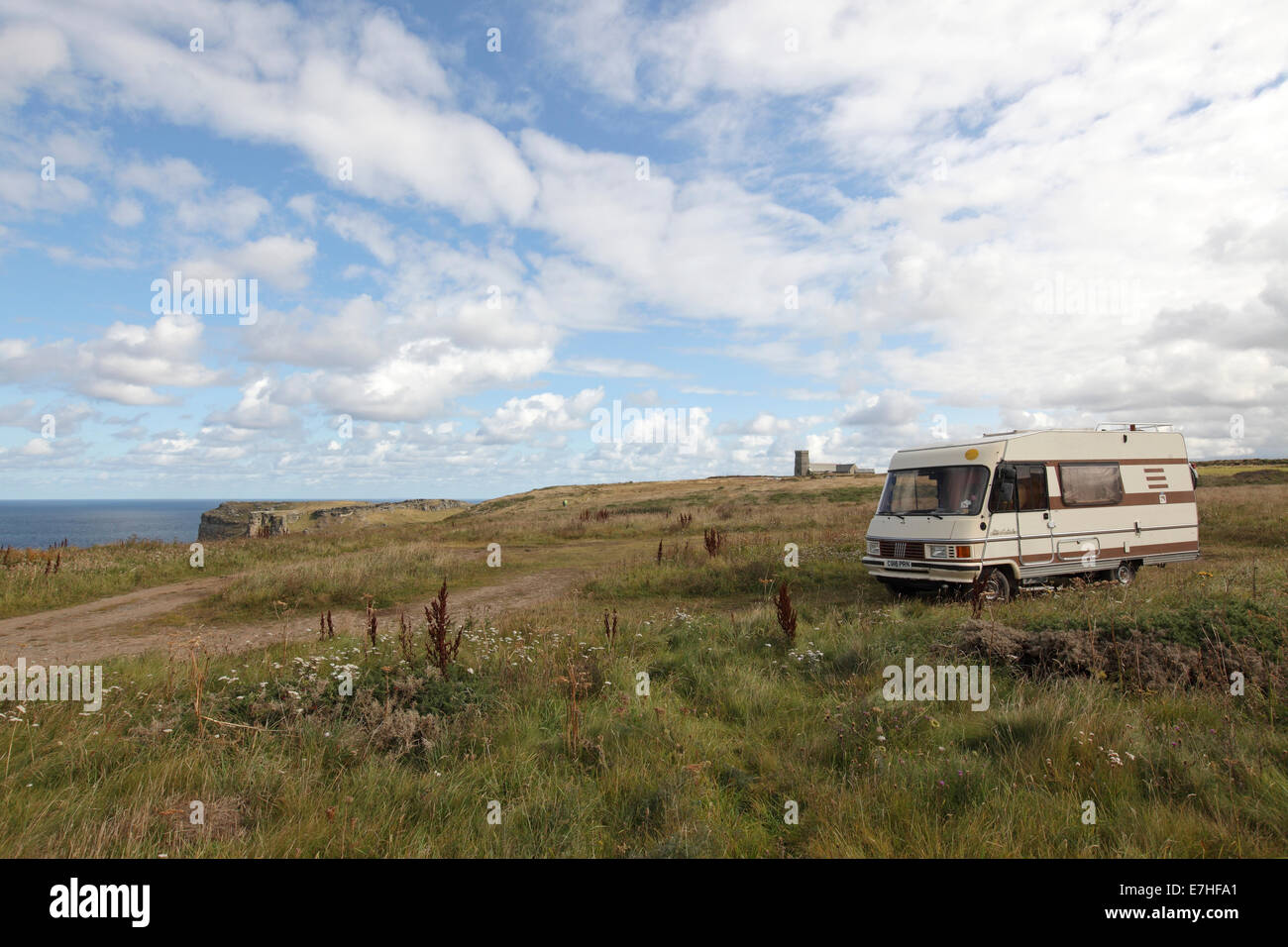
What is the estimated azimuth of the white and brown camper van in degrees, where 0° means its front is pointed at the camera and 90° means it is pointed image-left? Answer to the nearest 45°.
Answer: approximately 45°
